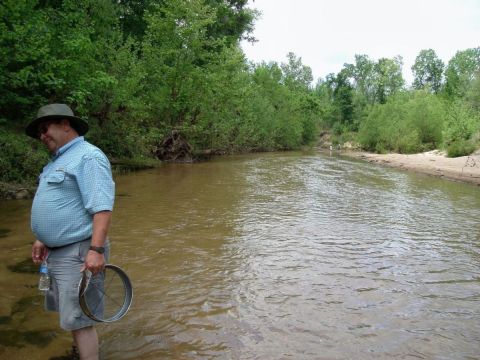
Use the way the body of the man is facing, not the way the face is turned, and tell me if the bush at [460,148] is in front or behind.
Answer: behind

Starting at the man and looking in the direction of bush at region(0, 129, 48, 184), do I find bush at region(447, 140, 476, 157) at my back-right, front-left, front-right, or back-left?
front-right
